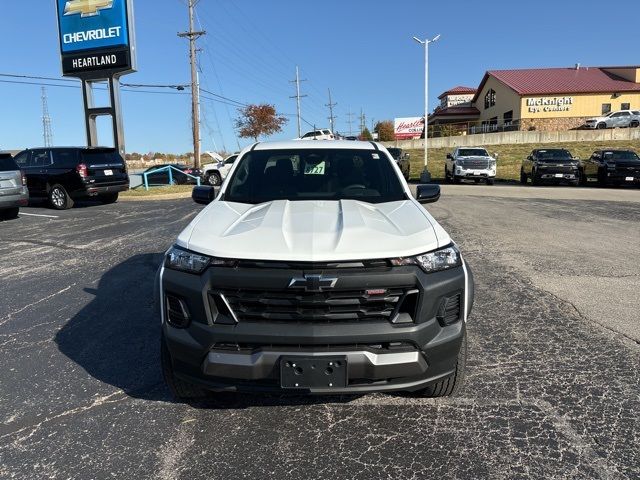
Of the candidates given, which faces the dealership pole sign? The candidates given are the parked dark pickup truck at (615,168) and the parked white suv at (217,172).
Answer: the parked white suv

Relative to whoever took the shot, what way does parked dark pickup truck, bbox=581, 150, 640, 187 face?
facing the viewer and to the right of the viewer

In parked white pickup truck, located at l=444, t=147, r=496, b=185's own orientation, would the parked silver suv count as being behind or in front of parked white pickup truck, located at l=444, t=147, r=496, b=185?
in front

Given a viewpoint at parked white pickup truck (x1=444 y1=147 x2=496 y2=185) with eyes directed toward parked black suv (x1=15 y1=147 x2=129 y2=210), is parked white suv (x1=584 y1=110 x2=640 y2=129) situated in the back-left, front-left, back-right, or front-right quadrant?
back-right

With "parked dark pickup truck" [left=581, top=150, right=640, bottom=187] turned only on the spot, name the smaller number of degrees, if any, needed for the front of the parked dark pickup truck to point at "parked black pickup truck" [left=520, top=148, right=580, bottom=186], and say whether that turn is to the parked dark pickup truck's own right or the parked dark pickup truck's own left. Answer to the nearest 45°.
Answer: approximately 135° to the parked dark pickup truck's own right

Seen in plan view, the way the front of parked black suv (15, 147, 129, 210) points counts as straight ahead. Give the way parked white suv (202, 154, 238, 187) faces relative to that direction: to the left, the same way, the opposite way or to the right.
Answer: to the left

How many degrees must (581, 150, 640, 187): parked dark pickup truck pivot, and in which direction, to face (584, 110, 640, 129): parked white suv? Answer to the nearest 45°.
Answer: approximately 135° to its left

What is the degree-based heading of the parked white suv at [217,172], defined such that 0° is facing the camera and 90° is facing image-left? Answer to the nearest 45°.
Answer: approximately 45°

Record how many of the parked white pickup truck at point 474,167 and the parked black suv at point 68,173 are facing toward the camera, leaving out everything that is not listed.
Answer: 1

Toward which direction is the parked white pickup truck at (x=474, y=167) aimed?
toward the camera

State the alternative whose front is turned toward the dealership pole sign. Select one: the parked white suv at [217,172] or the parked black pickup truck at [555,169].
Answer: the parked white suv

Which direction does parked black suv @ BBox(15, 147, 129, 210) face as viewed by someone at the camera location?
facing away from the viewer and to the left of the viewer

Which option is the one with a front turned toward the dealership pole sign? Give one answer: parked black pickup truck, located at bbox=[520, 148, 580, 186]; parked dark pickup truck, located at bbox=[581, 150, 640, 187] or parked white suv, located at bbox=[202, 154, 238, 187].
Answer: the parked white suv
